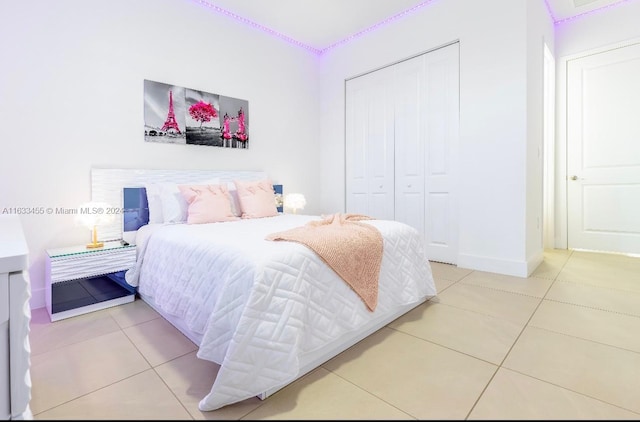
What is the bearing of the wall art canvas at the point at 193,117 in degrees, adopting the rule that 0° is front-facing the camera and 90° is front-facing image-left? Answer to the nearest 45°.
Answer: approximately 315°

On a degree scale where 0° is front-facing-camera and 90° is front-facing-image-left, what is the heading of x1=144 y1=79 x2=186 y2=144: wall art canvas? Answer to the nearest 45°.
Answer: approximately 315°

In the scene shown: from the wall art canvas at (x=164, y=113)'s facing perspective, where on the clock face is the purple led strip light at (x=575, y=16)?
The purple led strip light is roughly at 11 o'clock from the wall art canvas.
